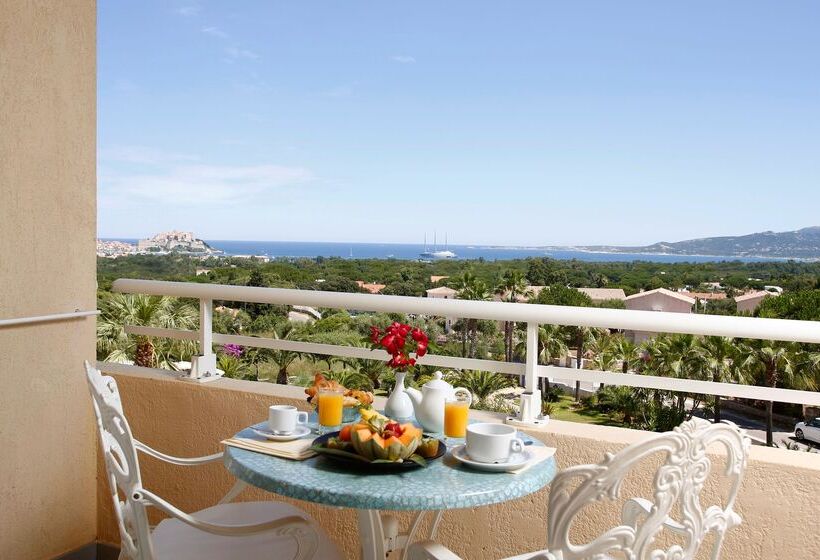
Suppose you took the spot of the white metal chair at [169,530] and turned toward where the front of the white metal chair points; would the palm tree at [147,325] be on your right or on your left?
on your left

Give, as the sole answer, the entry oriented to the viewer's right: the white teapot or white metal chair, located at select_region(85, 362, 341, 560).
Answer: the white metal chair

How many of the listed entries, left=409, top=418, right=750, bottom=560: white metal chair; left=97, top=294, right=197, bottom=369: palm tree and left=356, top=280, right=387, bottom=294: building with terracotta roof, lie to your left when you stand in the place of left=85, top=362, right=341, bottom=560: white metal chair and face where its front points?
2

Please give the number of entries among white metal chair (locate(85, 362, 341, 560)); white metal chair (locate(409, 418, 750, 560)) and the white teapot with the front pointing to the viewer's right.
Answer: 1

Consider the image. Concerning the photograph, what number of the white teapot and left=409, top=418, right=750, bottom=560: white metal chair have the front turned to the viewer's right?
0

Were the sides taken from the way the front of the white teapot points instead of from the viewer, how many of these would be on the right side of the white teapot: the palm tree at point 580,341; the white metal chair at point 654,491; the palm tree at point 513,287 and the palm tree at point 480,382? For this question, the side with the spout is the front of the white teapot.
3

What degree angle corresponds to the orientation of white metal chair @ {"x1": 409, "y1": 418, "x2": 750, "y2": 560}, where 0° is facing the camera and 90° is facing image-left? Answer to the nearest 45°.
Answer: approximately 135°

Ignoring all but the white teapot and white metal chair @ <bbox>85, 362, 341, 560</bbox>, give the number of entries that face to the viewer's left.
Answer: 1

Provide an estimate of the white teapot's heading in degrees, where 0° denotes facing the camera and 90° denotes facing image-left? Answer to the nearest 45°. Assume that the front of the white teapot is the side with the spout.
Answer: approximately 90°

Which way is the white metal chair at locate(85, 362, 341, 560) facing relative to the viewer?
to the viewer's right

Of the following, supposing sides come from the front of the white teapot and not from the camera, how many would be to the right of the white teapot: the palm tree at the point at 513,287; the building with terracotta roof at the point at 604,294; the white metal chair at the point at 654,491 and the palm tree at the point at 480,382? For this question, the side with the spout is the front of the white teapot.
3

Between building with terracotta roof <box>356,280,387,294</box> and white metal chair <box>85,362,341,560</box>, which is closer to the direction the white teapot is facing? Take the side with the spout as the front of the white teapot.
the white metal chair

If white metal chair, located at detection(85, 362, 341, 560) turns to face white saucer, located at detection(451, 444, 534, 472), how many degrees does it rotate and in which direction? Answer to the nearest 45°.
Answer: approximately 45° to its right

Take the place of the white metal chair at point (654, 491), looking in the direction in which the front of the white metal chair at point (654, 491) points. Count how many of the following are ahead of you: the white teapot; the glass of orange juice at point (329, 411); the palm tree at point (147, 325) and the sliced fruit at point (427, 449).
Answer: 4
